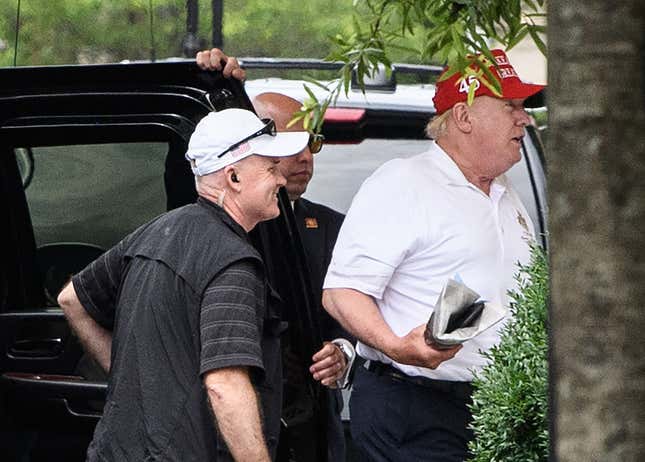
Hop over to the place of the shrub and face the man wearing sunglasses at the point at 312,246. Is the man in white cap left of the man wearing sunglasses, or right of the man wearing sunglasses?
left

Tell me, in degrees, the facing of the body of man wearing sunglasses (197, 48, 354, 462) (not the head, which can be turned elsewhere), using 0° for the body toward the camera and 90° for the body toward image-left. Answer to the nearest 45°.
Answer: approximately 315°
